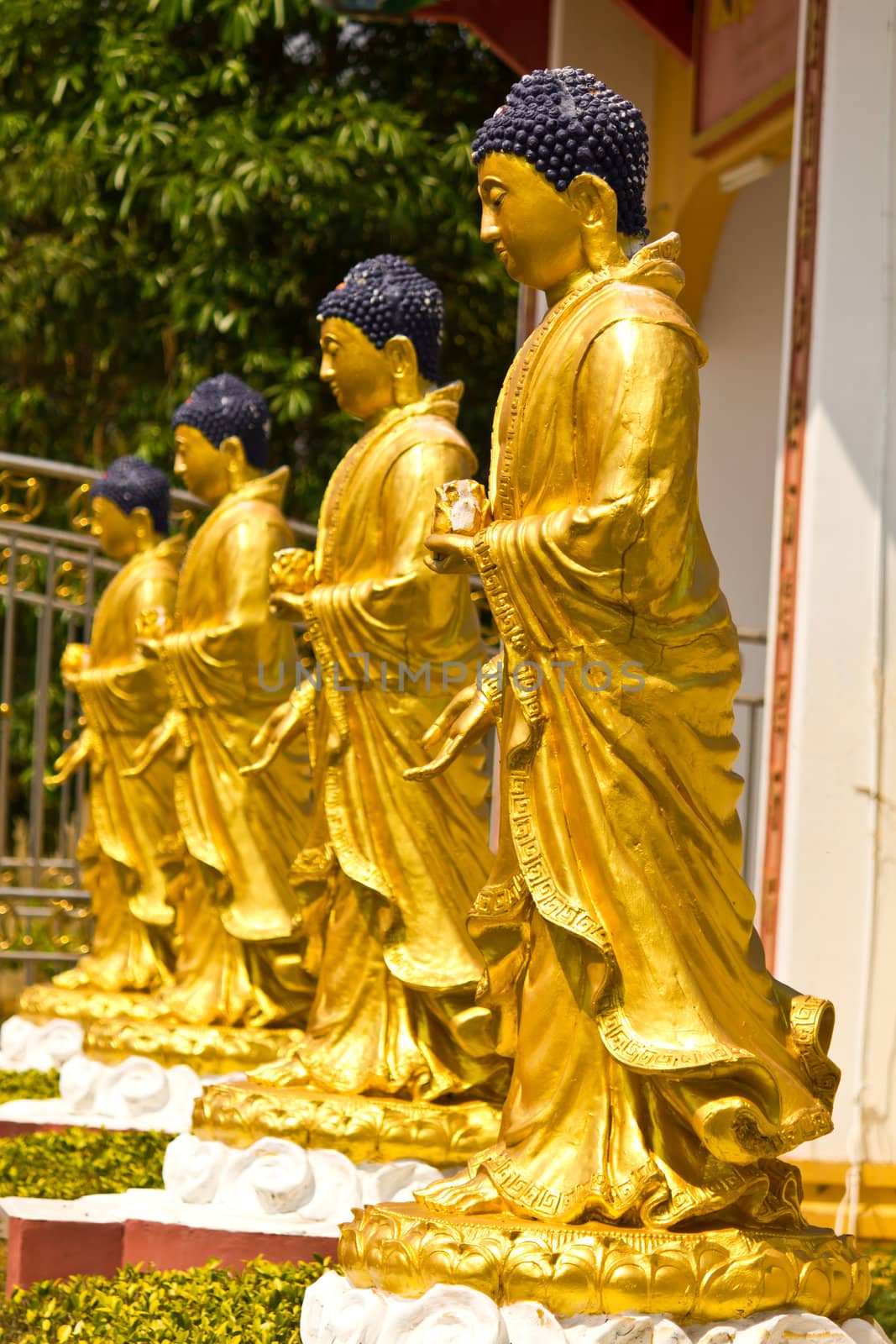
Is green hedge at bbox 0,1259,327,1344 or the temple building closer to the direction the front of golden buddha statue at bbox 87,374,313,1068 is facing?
the green hedge

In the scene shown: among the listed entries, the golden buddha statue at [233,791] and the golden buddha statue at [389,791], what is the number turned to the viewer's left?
2

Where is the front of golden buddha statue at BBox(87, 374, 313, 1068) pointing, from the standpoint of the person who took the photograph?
facing to the left of the viewer

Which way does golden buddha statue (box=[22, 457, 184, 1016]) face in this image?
to the viewer's left

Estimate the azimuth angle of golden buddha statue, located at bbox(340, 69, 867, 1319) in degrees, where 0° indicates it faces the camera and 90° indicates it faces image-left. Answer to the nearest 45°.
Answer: approximately 90°

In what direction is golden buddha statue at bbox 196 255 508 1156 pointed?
to the viewer's left

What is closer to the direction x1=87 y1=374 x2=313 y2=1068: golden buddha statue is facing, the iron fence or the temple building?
the iron fence

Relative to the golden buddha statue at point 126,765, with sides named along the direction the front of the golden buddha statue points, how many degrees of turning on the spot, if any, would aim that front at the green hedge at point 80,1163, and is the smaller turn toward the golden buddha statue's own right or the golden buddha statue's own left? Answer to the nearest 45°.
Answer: approximately 90° to the golden buddha statue's own left

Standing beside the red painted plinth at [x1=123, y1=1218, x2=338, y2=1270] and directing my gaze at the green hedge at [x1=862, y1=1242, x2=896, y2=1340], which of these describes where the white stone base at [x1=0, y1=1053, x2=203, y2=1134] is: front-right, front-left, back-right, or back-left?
back-left
